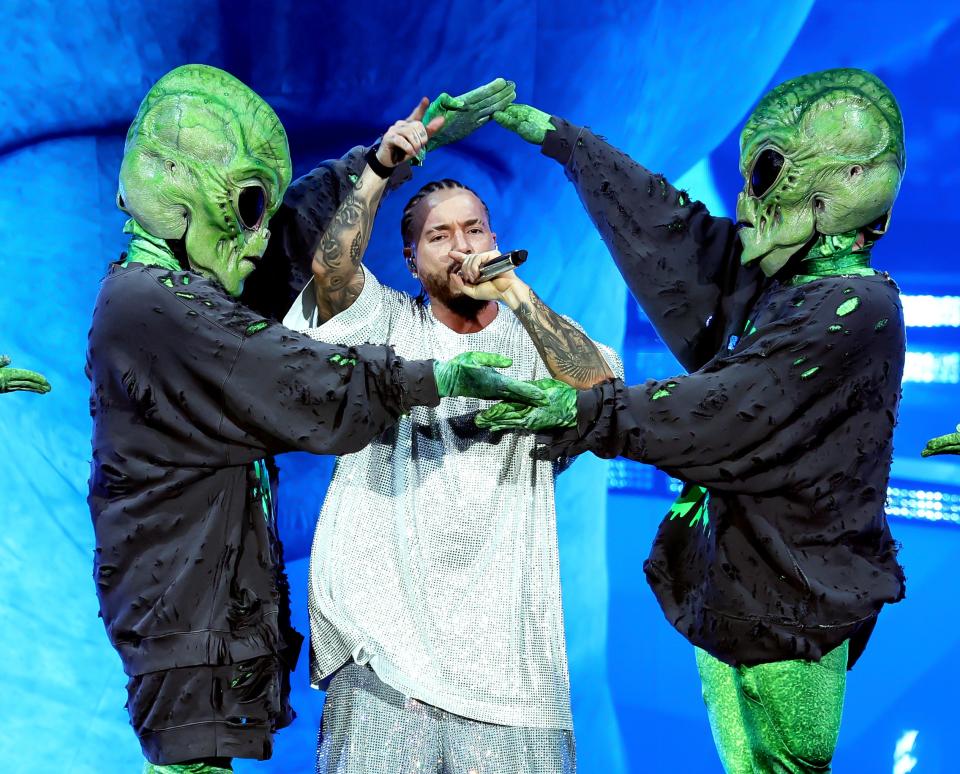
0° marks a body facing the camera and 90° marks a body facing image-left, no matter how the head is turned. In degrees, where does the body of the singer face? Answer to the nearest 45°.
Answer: approximately 0°

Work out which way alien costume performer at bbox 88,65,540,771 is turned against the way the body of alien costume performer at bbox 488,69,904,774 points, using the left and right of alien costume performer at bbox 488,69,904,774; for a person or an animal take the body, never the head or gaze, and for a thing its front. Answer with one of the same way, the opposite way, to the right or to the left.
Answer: the opposite way

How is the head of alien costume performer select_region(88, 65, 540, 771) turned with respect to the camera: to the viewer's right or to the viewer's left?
to the viewer's right

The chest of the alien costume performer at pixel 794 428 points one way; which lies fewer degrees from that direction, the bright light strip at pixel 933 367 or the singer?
the singer

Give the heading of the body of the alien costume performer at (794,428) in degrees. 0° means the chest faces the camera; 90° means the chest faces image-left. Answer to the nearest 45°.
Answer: approximately 90°

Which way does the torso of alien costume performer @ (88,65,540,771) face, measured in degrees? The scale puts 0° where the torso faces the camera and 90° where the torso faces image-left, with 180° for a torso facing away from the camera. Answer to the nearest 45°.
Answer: approximately 270°

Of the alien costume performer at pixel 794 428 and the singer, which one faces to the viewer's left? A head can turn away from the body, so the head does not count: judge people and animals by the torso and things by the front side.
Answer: the alien costume performer

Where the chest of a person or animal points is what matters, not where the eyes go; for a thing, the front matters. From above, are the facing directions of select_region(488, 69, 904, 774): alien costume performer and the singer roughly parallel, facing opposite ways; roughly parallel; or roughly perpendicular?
roughly perpendicular

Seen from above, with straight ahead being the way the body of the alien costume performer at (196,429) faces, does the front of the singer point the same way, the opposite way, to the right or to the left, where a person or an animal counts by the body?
to the right
